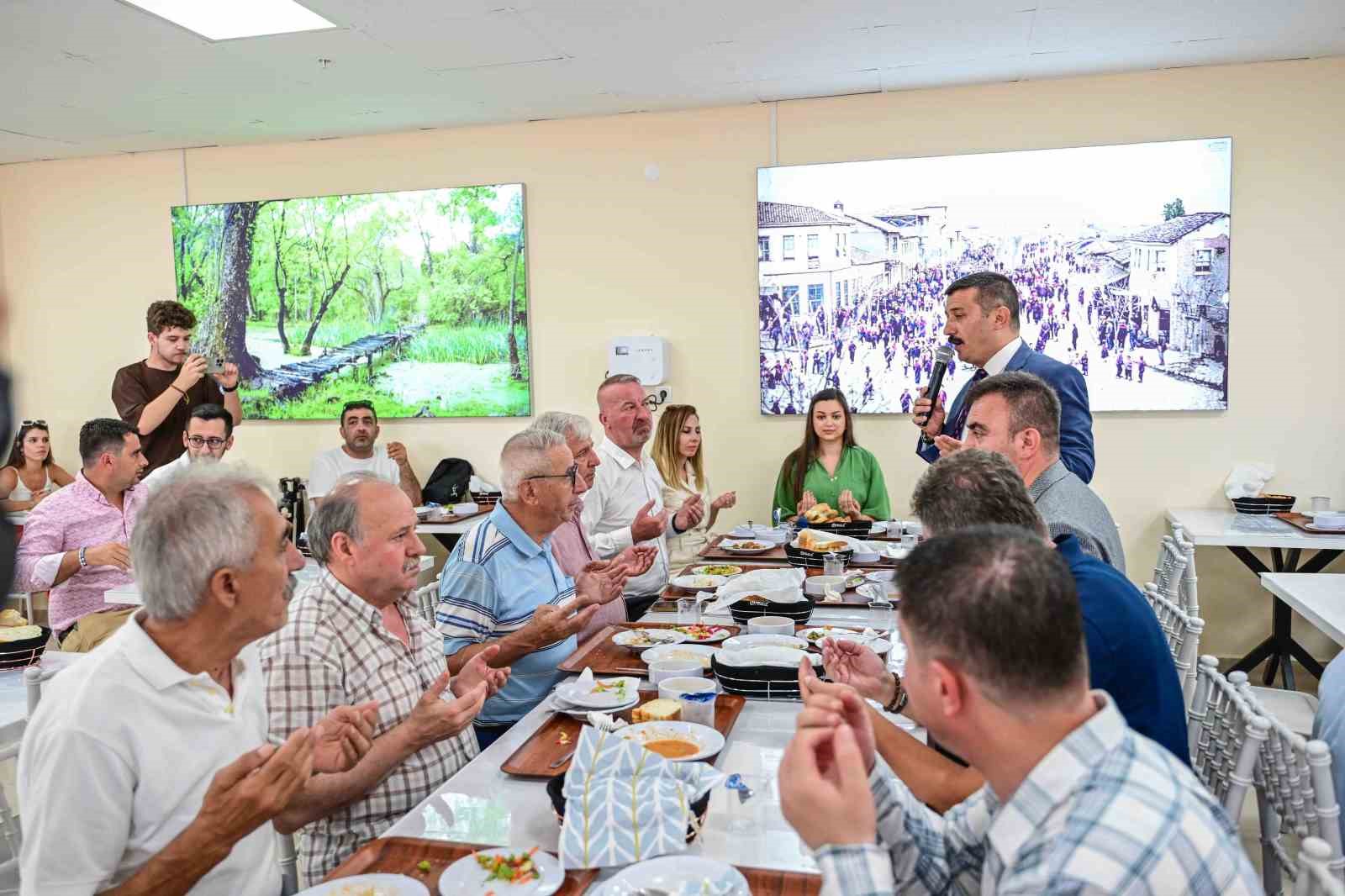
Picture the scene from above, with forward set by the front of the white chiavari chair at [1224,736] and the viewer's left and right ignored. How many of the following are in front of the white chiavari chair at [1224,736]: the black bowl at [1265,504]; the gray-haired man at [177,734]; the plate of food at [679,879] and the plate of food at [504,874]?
3

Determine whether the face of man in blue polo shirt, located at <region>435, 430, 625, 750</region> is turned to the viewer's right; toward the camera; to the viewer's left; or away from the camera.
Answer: to the viewer's right

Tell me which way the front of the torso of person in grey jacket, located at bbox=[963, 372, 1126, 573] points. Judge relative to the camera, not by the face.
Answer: to the viewer's left

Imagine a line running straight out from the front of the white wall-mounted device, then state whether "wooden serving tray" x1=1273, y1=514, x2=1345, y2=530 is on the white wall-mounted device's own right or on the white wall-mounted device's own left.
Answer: on the white wall-mounted device's own left

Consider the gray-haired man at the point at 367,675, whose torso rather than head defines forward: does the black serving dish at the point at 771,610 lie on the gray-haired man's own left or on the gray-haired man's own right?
on the gray-haired man's own left

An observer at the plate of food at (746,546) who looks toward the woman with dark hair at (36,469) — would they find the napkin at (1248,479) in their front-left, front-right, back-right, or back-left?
back-right

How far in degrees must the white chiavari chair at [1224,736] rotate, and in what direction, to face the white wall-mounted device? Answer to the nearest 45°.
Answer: approximately 90° to its right
